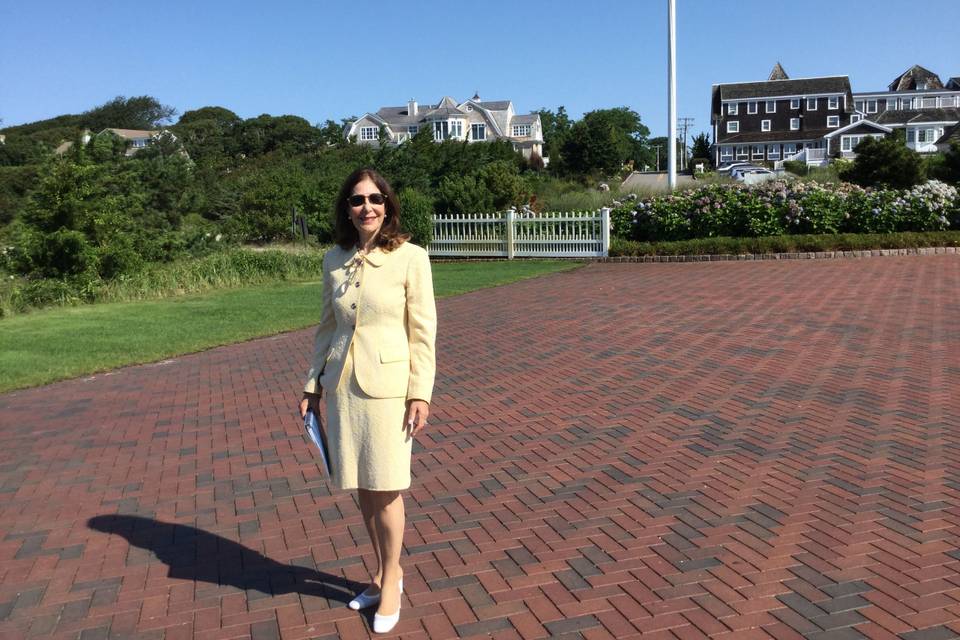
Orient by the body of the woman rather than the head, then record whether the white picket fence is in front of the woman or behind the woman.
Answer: behind

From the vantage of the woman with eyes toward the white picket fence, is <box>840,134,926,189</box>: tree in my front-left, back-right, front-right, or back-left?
front-right

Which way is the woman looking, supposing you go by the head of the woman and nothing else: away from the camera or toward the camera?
toward the camera

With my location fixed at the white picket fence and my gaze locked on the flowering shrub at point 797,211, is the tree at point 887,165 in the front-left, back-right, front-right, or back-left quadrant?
front-left

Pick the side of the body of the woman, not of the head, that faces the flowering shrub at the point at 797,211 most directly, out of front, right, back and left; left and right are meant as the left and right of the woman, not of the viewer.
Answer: back

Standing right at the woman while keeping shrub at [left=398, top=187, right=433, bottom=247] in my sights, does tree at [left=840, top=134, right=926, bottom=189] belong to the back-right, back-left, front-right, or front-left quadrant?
front-right

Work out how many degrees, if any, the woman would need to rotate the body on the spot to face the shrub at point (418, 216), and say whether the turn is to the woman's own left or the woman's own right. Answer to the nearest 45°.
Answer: approximately 135° to the woman's own right

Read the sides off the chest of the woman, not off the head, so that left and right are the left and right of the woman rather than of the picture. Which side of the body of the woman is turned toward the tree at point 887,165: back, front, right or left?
back

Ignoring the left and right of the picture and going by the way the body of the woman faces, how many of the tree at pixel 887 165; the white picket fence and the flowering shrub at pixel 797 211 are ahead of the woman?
0
